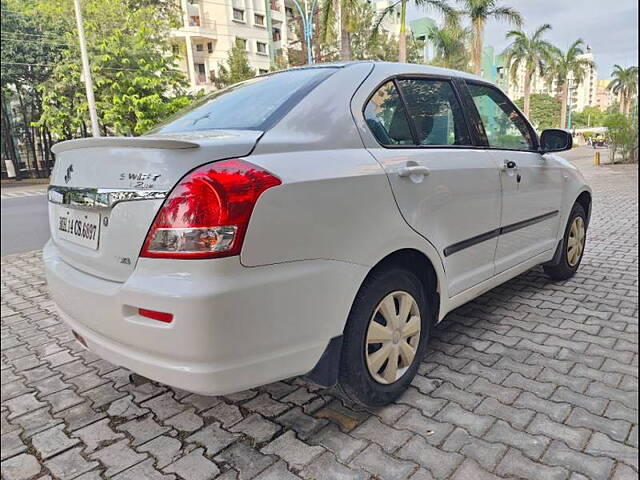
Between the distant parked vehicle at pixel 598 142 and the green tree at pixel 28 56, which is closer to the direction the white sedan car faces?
the distant parked vehicle

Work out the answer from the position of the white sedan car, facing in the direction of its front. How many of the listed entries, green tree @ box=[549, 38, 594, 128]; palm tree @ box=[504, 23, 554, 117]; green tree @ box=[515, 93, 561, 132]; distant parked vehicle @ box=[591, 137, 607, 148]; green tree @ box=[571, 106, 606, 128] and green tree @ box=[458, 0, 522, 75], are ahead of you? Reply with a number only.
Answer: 6

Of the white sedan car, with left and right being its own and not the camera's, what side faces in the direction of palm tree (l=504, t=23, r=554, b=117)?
front

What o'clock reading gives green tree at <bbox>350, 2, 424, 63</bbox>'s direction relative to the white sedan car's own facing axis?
The green tree is roughly at 11 o'clock from the white sedan car.

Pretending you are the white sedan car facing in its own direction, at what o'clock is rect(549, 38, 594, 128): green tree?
The green tree is roughly at 12 o'clock from the white sedan car.

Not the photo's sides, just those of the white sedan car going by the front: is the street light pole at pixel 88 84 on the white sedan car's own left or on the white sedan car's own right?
on the white sedan car's own left

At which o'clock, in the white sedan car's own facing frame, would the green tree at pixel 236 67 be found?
The green tree is roughly at 10 o'clock from the white sedan car.

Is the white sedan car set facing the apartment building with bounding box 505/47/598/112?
yes

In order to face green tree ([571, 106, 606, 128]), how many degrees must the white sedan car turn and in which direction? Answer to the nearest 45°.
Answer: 0° — it already faces it

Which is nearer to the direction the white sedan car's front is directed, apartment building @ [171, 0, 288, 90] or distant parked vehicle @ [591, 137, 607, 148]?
the distant parked vehicle

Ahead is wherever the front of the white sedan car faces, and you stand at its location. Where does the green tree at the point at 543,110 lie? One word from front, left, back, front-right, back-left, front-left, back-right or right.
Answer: front

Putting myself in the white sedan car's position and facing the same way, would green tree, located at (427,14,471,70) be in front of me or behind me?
in front

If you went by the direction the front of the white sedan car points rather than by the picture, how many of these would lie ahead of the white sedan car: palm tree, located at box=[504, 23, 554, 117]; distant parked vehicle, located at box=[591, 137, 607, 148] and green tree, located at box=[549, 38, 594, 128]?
3

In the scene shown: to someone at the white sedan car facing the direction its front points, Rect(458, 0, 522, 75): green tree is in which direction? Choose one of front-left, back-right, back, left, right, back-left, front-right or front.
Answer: front

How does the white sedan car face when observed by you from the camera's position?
facing away from the viewer and to the right of the viewer
